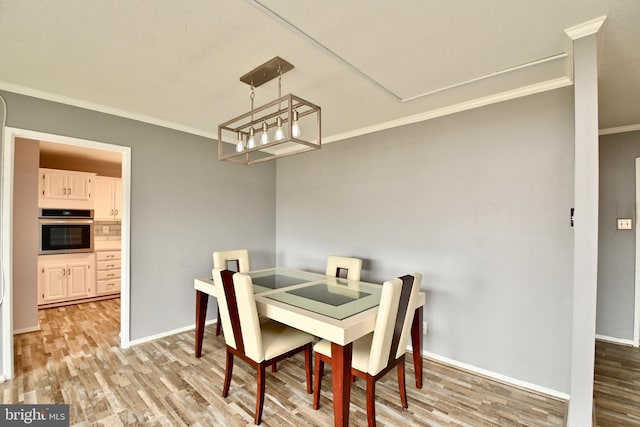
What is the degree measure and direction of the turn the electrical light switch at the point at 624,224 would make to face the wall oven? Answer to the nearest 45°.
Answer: approximately 45° to its right

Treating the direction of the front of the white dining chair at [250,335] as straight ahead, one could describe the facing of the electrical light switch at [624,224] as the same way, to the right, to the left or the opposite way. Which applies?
the opposite way

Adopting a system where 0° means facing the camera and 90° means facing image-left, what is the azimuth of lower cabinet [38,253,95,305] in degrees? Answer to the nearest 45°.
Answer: approximately 0°

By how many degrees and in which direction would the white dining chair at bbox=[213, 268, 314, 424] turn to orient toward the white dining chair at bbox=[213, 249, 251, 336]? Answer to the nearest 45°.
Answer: approximately 45° to its left

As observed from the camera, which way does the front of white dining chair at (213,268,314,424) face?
facing away from the viewer and to the right of the viewer

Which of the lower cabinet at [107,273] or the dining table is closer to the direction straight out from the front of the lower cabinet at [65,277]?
the dining table
